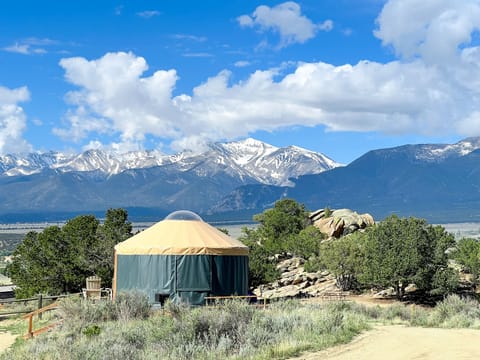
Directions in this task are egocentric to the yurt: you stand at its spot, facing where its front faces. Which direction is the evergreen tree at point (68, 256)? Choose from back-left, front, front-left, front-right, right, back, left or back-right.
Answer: front-right

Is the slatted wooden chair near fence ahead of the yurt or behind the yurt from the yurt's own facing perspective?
ahead

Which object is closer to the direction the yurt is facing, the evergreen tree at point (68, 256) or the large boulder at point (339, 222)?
the evergreen tree

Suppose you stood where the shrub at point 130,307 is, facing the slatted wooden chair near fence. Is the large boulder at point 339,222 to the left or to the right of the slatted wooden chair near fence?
right

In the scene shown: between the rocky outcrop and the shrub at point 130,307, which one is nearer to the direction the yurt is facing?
the shrub
